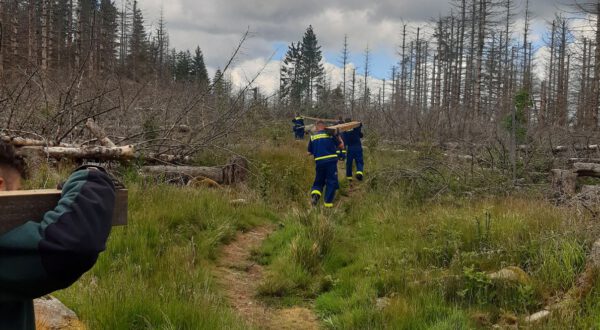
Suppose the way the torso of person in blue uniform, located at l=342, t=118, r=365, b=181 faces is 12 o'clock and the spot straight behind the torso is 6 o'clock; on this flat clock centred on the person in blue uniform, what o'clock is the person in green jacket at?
The person in green jacket is roughly at 6 o'clock from the person in blue uniform.

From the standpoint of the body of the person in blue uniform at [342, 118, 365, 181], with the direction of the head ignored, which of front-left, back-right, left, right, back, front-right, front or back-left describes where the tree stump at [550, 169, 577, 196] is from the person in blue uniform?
back-right

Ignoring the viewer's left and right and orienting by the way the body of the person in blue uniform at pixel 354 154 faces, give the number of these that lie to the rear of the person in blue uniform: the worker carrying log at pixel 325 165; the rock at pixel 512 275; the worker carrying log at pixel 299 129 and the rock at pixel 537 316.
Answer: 3

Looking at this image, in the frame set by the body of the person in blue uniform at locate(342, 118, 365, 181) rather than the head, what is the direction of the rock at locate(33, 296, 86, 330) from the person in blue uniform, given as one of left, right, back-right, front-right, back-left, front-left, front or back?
back

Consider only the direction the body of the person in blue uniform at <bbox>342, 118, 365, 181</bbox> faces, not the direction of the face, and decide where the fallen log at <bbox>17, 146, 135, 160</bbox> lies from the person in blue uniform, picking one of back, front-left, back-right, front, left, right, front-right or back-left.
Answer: back-left

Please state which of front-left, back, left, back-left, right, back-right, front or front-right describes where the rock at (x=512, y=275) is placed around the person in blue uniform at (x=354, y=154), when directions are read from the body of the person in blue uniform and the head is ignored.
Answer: back

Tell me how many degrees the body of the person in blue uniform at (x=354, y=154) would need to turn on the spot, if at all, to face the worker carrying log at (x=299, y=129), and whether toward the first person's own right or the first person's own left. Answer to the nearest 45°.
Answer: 0° — they already face them

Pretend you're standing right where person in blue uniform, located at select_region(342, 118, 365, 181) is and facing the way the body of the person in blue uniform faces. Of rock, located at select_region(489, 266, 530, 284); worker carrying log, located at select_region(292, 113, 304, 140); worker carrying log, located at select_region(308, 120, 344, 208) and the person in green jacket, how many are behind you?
3

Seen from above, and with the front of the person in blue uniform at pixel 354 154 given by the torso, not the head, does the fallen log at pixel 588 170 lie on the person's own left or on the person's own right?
on the person's own right

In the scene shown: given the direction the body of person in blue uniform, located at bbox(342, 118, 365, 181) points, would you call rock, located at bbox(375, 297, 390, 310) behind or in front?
behind

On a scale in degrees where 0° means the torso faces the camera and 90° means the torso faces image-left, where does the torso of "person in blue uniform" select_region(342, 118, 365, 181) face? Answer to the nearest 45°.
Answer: approximately 180°

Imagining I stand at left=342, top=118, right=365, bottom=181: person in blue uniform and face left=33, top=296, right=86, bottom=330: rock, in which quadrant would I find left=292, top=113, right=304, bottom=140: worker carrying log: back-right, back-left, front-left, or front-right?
back-right

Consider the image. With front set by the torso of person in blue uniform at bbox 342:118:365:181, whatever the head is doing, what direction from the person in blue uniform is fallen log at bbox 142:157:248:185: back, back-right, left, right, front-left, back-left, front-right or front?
back-left
